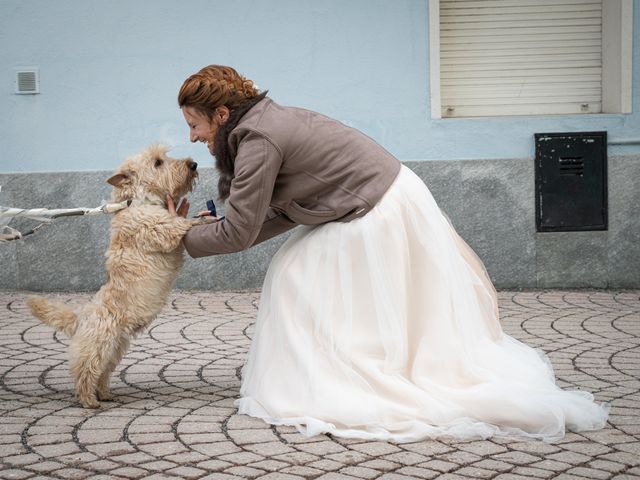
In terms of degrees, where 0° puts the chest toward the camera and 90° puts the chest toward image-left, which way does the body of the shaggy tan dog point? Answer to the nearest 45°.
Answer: approximately 270°
